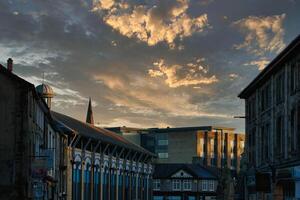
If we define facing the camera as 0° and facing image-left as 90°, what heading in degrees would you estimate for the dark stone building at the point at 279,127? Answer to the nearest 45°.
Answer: approximately 90°
